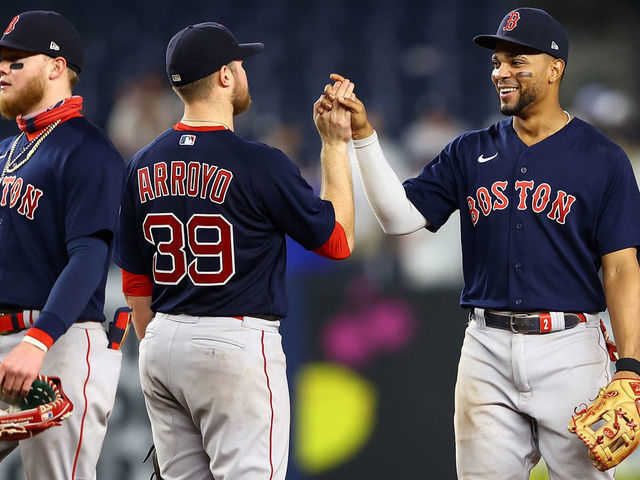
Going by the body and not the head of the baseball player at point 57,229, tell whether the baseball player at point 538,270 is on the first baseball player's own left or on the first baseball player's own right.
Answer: on the first baseball player's own left

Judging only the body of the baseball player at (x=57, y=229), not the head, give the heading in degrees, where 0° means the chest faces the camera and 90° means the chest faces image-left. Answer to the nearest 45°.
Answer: approximately 45°

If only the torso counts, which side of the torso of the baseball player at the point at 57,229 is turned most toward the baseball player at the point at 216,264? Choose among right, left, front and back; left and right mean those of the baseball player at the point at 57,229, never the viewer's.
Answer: left

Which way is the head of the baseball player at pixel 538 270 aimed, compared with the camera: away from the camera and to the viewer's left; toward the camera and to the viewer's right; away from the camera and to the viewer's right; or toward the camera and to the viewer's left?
toward the camera and to the viewer's left

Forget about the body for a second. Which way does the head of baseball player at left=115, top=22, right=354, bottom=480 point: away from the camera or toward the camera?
away from the camera
